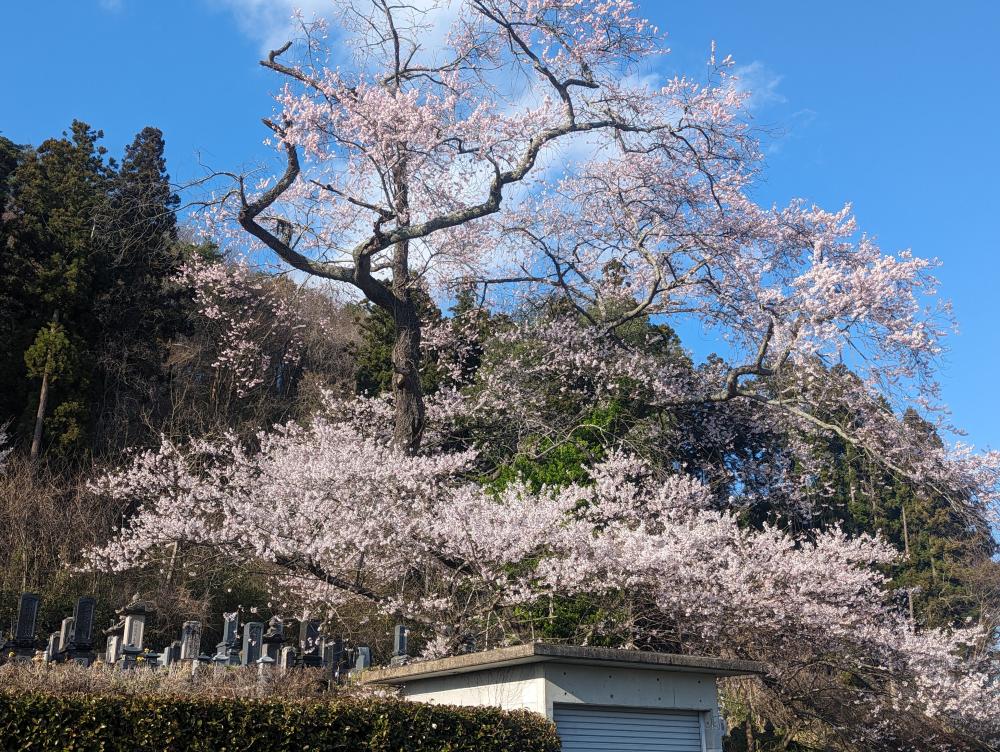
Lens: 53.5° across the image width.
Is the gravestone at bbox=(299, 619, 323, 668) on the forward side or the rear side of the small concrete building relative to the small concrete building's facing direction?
on the rear side

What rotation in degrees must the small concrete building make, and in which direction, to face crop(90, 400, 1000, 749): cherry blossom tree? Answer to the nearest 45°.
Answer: approximately 135° to its left

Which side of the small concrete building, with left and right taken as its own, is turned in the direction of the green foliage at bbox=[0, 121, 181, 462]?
back

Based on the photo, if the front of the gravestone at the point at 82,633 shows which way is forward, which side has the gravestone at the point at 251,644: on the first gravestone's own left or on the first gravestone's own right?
on the first gravestone's own left

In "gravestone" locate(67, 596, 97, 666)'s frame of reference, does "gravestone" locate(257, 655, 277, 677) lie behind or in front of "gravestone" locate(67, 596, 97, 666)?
in front

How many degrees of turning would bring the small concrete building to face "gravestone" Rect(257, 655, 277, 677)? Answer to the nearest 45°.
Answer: approximately 135° to its right

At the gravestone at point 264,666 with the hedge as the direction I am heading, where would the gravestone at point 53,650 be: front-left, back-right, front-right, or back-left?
back-right

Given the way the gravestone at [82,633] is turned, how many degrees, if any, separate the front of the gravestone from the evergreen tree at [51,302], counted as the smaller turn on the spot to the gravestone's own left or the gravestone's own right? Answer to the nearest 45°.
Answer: approximately 180°

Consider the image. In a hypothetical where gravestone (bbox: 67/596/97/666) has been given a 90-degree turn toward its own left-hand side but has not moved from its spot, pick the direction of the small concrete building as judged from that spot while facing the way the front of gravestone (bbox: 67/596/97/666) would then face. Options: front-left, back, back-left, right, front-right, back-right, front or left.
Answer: front-right

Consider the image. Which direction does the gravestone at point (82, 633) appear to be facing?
toward the camera

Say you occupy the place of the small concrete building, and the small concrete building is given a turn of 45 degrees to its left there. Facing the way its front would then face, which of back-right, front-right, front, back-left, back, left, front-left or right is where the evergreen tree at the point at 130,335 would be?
back-left

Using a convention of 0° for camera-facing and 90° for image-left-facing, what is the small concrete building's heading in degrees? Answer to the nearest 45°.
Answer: approximately 315°

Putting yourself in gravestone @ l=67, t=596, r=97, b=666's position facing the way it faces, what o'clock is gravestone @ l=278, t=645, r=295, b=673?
gravestone @ l=278, t=645, r=295, b=673 is roughly at 10 o'clock from gravestone @ l=67, t=596, r=97, b=666.

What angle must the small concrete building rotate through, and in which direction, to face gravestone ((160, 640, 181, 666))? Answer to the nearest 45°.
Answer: approximately 180°
